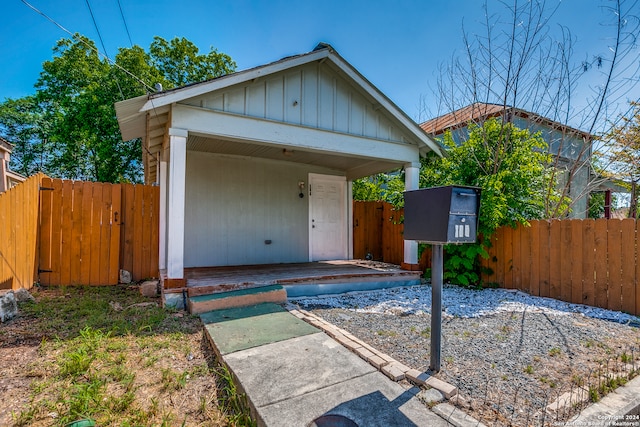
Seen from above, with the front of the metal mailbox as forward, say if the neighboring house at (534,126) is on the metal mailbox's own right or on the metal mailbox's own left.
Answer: on the metal mailbox's own left

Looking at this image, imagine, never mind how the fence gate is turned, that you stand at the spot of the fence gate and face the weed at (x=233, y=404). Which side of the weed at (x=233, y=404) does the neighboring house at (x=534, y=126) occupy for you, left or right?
left

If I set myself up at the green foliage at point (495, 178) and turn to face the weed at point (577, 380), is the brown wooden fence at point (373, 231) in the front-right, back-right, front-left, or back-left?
back-right

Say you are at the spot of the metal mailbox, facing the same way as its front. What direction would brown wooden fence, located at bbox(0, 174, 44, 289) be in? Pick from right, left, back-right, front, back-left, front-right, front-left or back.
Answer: back-right

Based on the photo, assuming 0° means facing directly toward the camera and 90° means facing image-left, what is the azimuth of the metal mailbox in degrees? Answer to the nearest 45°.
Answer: approximately 315°

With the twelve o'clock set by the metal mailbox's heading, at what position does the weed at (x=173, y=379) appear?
The weed is roughly at 4 o'clock from the metal mailbox.

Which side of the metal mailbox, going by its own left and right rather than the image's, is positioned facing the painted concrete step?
back

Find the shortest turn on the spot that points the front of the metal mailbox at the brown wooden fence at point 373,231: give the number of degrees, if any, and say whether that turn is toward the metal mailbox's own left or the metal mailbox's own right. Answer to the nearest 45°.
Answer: approximately 135° to the metal mailbox's own left

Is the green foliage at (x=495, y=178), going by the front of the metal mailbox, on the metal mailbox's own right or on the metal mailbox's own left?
on the metal mailbox's own left

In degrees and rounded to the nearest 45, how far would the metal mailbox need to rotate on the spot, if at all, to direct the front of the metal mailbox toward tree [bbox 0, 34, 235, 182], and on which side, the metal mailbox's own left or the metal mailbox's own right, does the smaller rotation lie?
approximately 180°
